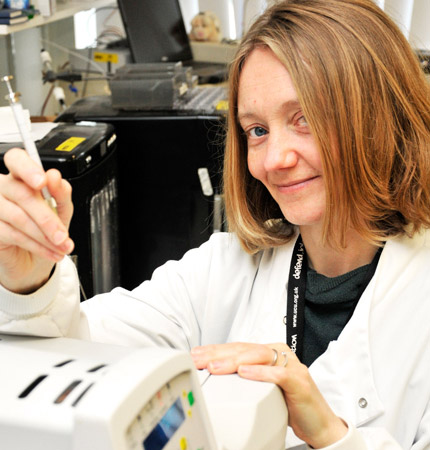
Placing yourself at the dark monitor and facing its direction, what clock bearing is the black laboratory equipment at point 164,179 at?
The black laboratory equipment is roughly at 12 o'clock from the dark monitor.

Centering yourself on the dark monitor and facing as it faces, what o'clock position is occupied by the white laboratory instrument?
The white laboratory instrument is roughly at 12 o'clock from the dark monitor.

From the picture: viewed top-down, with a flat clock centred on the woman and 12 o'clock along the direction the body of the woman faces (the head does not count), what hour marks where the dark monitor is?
The dark monitor is roughly at 4 o'clock from the woman.

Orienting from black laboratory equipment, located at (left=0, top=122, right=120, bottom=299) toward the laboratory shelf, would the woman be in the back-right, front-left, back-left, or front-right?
back-right

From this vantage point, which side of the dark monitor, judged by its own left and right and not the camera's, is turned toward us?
front

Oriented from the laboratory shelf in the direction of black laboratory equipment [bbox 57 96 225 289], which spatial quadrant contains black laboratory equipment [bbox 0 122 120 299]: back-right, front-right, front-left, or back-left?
front-right

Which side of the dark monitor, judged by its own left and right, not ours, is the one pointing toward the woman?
front

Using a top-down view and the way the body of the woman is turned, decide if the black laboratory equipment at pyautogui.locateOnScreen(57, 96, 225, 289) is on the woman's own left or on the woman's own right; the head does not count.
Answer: on the woman's own right

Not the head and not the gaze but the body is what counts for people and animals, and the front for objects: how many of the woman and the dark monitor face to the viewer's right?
0

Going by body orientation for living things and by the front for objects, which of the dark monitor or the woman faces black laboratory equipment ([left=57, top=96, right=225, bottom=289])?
the dark monitor

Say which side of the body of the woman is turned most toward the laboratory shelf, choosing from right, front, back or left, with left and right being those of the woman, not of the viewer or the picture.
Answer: right

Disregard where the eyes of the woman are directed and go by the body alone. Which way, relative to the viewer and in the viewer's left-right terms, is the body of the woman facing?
facing the viewer and to the left of the viewer

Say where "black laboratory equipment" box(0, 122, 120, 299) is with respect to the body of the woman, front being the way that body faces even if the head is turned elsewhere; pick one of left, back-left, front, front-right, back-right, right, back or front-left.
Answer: right
